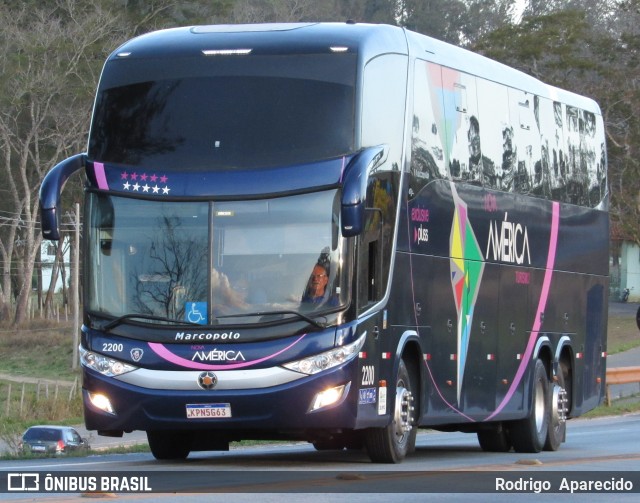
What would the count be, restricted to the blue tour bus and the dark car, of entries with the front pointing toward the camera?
1

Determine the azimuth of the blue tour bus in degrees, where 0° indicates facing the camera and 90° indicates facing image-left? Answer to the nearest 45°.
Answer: approximately 0°

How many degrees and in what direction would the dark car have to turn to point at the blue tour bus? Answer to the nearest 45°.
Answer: approximately 135° to its right
